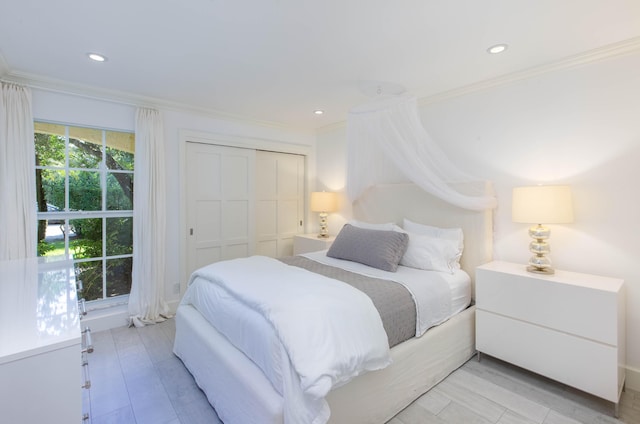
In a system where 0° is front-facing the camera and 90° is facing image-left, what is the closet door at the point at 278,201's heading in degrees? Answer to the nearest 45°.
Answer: approximately 315°

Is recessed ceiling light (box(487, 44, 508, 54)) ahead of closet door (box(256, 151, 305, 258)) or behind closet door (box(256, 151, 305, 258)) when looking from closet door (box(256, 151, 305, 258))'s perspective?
ahead

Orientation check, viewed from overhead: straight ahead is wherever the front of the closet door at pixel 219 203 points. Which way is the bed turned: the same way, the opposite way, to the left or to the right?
to the right

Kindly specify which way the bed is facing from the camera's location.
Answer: facing the viewer and to the left of the viewer

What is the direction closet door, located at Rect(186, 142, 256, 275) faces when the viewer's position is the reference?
facing the viewer and to the right of the viewer

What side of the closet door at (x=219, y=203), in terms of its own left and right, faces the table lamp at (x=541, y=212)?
front

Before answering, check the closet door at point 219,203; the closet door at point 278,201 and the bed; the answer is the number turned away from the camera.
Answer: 0

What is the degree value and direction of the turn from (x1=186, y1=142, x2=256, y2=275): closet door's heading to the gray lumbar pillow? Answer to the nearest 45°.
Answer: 0° — it already faces it

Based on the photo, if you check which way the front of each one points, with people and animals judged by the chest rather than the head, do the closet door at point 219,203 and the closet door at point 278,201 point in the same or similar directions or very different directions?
same or similar directions

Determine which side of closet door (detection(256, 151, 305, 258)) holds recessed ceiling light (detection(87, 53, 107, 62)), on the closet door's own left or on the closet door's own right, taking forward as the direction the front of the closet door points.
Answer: on the closet door's own right

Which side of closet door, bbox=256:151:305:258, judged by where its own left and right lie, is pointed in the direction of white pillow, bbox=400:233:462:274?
front

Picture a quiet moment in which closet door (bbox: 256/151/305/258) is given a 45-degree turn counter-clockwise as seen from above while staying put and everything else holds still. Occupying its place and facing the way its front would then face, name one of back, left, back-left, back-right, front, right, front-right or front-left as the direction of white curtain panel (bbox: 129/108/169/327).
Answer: back-right

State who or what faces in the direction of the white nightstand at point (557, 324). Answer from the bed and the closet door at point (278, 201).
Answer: the closet door

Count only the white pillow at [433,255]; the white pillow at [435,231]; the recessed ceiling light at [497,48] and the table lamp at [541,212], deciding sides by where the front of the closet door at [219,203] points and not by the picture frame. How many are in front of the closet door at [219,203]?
4

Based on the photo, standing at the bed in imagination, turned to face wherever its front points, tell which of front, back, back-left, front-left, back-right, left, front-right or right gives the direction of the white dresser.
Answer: front
